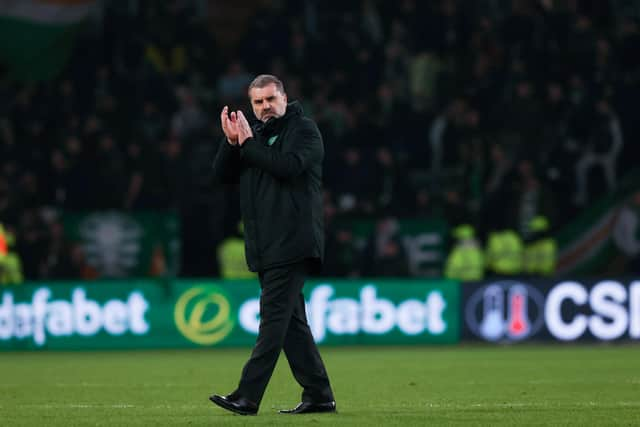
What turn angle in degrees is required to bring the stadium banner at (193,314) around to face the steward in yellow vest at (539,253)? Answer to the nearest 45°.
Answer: approximately 90° to its left

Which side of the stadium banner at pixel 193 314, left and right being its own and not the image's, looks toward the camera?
front

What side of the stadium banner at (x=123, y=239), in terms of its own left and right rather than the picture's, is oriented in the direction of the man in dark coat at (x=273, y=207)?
front

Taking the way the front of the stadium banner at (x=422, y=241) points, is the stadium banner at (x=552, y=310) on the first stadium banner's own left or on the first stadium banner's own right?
on the first stadium banner's own left

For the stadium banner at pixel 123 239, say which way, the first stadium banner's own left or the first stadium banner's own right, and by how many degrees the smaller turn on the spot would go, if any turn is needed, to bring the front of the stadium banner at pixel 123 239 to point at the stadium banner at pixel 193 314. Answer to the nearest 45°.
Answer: approximately 45° to the first stadium banner's own left

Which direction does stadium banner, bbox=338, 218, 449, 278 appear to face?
toward the camera

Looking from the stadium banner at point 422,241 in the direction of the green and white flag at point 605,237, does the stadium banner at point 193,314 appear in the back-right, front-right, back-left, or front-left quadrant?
back-right

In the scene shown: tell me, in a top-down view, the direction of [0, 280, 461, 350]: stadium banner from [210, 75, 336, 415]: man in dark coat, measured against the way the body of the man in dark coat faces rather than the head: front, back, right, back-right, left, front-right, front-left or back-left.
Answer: back-right

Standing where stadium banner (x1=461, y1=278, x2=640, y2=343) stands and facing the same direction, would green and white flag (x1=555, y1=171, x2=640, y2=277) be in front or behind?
behind

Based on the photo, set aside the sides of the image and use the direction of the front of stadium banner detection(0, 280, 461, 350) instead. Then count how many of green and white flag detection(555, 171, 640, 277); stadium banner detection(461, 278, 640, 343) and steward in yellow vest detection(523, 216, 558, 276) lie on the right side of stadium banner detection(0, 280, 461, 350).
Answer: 0

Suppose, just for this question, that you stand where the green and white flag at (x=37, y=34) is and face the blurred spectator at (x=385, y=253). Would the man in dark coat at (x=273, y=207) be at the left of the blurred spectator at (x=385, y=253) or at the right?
right

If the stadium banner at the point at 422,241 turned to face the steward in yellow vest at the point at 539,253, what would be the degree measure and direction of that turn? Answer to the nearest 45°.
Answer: approximately 90° to its left

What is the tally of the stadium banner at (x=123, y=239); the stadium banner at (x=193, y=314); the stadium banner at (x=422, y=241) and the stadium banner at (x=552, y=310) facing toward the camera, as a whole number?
4

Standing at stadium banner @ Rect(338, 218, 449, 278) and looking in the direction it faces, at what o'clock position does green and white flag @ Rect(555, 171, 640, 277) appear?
The green and white flag is roughly at 9 o'clock from the stadium banner.
